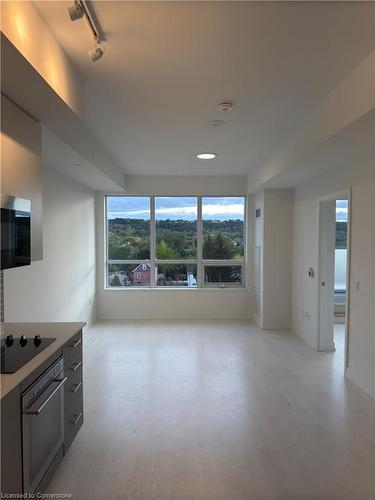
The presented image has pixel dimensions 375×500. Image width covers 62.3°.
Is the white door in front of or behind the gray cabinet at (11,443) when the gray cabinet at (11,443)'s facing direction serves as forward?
in front

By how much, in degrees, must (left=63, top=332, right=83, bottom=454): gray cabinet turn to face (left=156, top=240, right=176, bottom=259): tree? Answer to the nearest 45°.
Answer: approximately 45° to its left

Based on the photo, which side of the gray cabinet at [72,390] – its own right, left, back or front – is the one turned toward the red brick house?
left

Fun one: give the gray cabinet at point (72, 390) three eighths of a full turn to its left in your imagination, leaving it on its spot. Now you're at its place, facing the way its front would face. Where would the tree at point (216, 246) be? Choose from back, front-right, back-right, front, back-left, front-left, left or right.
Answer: right

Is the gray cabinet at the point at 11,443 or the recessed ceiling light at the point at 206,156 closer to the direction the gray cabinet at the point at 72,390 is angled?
the recessed ceiling light

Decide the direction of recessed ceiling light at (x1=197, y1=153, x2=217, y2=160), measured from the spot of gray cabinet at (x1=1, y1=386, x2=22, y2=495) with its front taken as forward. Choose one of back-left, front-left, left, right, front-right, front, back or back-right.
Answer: front-left

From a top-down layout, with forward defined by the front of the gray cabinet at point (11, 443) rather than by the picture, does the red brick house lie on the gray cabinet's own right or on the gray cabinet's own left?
on the gray cabinet's own left

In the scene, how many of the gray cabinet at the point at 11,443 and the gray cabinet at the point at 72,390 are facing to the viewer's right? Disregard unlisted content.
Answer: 2

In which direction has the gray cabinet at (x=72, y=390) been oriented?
to the viewer's right

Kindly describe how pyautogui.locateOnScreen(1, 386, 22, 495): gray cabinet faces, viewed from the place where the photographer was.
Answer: facing to the right of the viewer

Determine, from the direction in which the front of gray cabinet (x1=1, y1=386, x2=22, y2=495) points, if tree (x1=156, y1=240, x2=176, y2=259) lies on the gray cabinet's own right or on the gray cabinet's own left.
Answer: on the gray cabinet's own left

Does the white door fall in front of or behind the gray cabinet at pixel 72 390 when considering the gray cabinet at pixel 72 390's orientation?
in front
